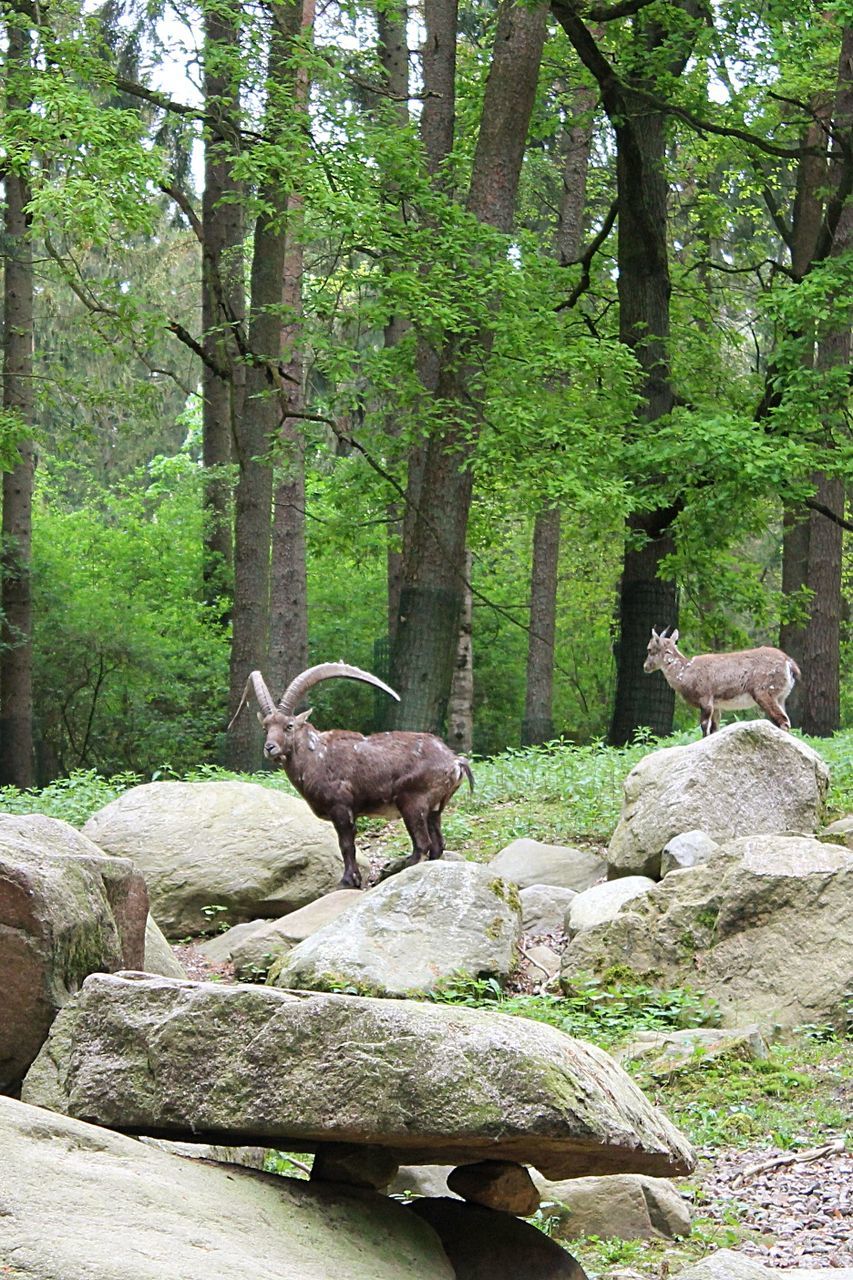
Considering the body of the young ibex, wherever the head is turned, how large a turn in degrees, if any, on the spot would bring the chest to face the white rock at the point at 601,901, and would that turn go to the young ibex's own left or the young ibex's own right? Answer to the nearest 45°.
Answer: approximately 90° to the young ibex's own left

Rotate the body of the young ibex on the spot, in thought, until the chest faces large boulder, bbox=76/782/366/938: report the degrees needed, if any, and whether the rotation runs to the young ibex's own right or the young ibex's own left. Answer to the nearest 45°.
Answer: approximately 45° to the young ibex's own left

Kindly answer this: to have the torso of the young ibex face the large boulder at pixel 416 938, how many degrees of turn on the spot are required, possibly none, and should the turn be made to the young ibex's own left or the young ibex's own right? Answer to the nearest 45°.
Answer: approximately 90° to the young ibex's own left

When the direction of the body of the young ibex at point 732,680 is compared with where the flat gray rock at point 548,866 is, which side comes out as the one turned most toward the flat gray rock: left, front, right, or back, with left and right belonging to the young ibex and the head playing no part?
front

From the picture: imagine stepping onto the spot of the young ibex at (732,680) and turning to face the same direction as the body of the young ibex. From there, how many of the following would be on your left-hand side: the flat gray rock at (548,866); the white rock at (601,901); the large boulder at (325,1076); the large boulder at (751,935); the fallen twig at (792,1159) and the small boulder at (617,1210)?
6

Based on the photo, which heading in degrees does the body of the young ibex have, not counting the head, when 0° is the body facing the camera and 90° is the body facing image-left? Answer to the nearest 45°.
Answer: approximately 90°

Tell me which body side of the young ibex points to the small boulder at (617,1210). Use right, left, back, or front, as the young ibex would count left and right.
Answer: left

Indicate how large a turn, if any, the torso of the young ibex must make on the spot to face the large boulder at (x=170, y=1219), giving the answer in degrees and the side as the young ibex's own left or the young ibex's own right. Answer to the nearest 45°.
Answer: approximately 90° to the young ibex's own left

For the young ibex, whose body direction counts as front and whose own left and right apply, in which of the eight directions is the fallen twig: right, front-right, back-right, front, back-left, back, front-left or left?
left

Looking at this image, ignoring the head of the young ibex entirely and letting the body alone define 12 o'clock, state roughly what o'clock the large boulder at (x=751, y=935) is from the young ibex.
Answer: The large boulder is roughly at 9 o'clock from the young ibex.
